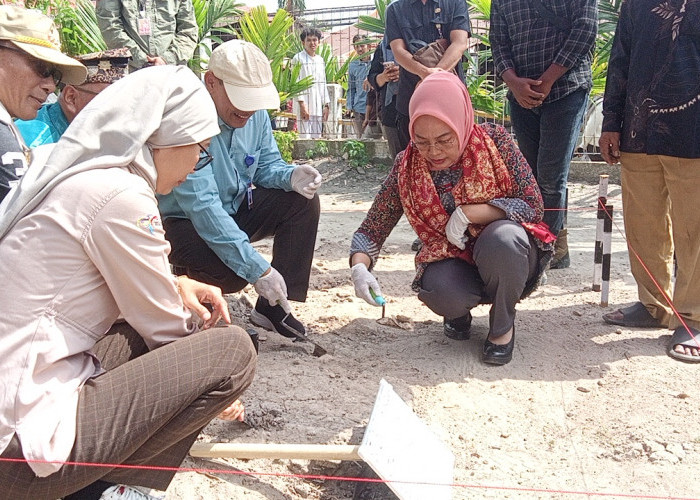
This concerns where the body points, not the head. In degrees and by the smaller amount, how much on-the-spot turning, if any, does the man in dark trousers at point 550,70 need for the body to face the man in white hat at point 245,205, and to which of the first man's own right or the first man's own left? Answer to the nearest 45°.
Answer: approximately 45° to the first man's own right

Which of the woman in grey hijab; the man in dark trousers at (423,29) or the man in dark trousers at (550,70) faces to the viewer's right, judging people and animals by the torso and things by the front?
the woman in grey hijab

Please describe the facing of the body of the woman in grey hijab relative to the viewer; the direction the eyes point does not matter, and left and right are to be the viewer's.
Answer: facing to the right of the viewer

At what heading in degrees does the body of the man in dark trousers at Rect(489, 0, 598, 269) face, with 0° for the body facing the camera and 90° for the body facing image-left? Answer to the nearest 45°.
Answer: approximately 0°

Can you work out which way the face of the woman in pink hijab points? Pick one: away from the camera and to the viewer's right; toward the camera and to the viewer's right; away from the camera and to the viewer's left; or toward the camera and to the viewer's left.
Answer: toward the camera and to the viewer's left

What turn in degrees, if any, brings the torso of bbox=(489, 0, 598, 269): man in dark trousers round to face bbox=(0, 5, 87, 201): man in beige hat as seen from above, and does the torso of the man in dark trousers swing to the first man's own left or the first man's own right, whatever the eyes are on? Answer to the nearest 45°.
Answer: approximately 45° to the first man's own right

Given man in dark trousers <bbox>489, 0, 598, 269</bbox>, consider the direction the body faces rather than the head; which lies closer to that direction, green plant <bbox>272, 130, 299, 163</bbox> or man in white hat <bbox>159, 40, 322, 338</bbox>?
the man in white hat

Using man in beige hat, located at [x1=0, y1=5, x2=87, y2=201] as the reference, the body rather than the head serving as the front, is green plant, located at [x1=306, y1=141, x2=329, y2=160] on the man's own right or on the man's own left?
on the man's own left

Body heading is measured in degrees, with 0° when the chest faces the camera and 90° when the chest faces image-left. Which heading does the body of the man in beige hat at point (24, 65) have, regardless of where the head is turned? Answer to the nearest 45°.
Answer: approximately 270°

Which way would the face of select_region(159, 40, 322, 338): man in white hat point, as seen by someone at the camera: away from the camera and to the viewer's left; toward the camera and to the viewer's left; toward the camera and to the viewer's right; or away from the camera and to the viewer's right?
toward the camera and to the viewer's right

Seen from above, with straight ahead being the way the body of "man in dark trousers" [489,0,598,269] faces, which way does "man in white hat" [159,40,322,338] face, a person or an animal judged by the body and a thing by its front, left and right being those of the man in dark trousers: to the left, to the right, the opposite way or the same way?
to the left
